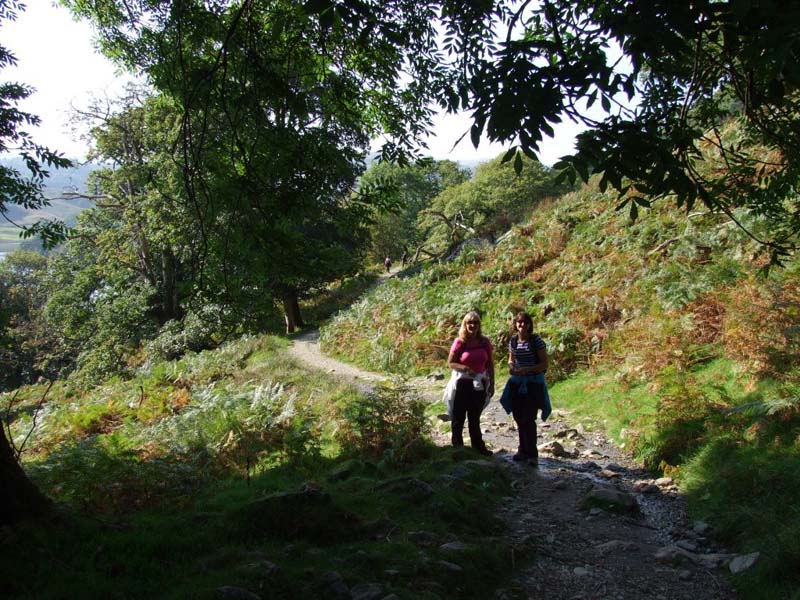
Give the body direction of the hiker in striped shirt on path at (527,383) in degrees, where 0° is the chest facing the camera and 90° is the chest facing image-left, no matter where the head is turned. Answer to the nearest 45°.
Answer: approximately 0°

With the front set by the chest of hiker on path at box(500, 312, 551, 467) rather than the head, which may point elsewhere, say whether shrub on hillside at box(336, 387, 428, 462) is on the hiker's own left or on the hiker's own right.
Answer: on the hiker's own right

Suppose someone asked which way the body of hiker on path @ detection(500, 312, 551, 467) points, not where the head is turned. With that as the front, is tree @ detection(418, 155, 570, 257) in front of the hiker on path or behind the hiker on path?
behind
